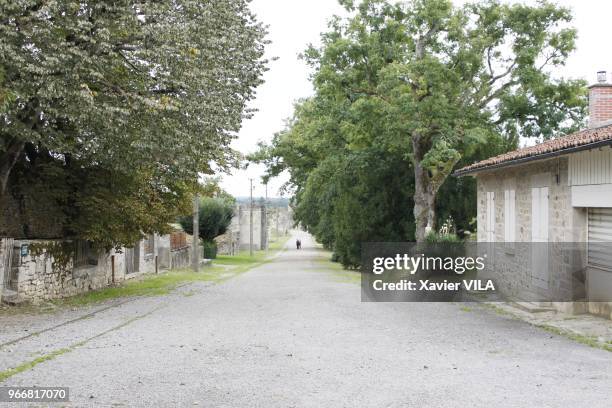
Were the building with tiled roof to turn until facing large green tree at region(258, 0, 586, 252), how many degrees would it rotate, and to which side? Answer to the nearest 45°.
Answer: approximately 135° to its right

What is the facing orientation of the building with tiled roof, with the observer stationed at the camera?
facing the viewer and to the left of the viewer

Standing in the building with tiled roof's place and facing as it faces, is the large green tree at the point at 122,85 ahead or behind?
ahead

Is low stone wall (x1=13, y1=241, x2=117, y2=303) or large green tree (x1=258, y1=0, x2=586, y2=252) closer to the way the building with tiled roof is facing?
the low stone wall

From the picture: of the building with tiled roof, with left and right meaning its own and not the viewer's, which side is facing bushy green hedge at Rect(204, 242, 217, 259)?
right

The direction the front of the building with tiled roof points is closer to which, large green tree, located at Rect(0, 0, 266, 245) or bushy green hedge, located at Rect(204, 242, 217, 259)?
the large green tree

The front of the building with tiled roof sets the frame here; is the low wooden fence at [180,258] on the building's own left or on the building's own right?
on the building's own right
